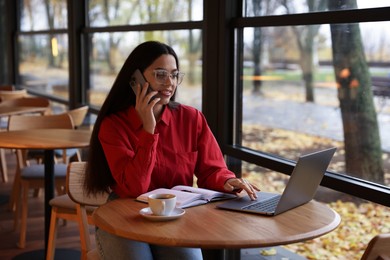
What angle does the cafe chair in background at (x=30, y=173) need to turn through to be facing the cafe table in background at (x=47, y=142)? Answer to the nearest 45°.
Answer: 0° — it already faces it

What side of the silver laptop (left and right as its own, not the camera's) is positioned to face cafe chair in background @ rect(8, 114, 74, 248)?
front

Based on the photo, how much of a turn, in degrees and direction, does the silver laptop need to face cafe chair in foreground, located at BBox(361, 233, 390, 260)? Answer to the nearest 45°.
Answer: approximately 135° to its left

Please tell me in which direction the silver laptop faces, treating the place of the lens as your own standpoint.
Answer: facing away from the viewer and to the left of the viewer

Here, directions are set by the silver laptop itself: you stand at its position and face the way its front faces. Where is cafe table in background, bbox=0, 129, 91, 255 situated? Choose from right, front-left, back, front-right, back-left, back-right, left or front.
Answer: front

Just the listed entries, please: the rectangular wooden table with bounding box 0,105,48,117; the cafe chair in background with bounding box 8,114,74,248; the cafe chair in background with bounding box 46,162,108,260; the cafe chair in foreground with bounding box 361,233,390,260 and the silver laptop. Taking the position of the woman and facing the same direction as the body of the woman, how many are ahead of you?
2

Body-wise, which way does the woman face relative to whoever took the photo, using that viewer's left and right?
facing the viewer and to the right of the viewer

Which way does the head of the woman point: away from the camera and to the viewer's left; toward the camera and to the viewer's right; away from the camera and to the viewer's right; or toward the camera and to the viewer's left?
toward the camera and to the viewer's right

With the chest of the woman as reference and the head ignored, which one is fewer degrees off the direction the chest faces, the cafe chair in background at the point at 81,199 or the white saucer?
the white saucer

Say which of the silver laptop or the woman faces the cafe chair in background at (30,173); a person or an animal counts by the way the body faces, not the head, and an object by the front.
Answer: the silver laptop

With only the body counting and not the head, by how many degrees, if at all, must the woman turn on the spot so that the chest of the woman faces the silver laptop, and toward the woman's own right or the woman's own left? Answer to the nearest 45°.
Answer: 0° — they already face it

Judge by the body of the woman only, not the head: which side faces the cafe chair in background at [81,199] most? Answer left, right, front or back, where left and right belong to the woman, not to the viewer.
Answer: back
